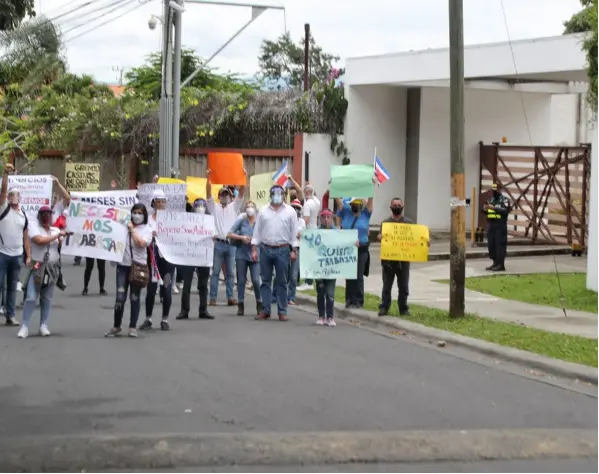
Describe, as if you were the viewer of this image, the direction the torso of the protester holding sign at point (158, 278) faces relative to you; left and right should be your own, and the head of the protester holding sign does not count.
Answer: facing the viewer

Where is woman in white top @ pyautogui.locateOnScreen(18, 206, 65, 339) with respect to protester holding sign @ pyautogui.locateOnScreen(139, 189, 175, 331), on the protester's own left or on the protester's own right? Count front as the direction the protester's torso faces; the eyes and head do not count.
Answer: on the protester's own right

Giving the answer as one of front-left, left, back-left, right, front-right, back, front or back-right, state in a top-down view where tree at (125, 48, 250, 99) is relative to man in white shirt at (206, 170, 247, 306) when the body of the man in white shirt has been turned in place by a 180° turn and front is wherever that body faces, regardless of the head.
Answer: front

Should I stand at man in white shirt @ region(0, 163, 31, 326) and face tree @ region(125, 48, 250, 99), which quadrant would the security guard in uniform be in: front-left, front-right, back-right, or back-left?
front-right

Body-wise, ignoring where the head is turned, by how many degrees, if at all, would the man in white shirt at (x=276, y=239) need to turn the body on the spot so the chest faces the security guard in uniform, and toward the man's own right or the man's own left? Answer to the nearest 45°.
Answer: approximately 135° to the man's own left

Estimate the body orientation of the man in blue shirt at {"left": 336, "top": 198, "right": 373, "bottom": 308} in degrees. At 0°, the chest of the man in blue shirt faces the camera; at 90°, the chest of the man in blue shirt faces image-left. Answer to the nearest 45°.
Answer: approximately 0°

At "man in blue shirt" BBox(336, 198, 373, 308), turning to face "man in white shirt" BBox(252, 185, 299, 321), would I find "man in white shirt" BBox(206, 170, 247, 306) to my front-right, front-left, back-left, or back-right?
front-right

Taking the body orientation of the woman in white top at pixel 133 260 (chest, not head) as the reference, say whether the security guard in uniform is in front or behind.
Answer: behind

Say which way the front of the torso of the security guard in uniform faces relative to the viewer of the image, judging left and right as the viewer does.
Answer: facing the viewer and to the left of the viewer

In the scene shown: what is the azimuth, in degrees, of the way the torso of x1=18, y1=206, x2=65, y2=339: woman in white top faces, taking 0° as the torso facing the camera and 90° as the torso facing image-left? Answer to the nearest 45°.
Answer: approximately 0°

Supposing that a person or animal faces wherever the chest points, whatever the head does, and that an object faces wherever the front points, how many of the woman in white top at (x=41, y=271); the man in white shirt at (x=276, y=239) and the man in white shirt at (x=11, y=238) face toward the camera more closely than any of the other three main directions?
3

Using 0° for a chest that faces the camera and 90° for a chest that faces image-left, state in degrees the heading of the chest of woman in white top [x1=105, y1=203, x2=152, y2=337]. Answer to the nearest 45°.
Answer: approximately 45°

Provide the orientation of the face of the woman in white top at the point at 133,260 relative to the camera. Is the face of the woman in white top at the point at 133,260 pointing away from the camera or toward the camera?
toward the camera

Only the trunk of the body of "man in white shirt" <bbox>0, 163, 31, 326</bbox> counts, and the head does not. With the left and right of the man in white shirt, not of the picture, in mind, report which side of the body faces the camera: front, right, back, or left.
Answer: front
